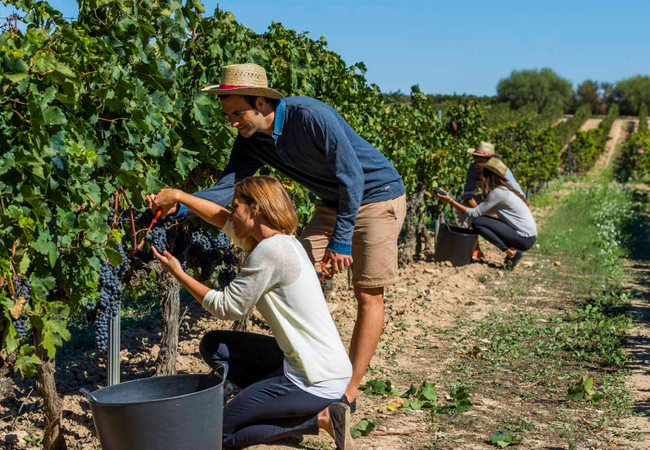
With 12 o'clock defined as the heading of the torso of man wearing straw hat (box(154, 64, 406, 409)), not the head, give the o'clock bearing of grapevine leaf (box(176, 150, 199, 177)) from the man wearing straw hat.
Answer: The grapevine leaf is roughly at 1 o'clock from the man wearing straw hat.

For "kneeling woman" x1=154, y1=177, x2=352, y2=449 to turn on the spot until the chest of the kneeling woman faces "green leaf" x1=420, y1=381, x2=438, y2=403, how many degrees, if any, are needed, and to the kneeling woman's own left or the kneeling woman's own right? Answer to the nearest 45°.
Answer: approximately 135° to the kneeling woman's own right

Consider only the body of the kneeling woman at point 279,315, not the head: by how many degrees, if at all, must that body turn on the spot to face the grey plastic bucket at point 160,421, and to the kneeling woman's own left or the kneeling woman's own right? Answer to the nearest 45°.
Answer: approximately 45° to the kneeling woman's own left

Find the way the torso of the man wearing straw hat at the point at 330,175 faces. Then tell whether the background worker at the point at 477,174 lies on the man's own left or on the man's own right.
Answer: on the man's own right

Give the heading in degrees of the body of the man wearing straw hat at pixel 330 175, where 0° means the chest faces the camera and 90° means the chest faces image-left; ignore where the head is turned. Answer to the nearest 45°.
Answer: approximately 90°

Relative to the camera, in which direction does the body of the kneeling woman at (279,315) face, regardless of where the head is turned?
to the viewer's left
